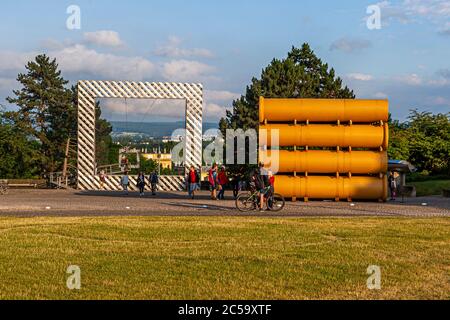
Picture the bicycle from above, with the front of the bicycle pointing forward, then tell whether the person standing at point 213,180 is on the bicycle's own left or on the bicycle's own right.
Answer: on the bicycle's own left

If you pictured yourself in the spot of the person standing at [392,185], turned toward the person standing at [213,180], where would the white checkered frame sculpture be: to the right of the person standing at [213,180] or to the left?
right

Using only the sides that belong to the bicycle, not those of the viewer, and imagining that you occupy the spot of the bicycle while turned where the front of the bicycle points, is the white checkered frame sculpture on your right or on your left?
on your left

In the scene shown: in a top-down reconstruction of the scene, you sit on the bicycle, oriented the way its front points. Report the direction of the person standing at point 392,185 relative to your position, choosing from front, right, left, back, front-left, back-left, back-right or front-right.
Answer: front-left

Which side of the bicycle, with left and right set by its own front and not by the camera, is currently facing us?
right
